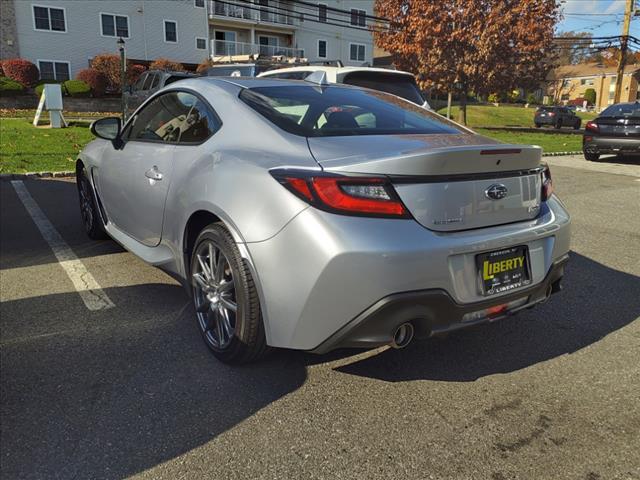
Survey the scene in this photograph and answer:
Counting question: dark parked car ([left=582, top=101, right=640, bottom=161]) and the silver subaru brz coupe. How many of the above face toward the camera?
0

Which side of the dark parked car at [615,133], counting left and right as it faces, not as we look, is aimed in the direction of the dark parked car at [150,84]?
left

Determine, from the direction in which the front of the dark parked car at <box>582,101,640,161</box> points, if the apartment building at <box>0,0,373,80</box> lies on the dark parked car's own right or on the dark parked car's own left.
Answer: on the dark parked car's own left

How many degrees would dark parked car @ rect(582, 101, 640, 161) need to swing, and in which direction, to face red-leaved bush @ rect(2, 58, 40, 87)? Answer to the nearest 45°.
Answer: approximately 90° to its left

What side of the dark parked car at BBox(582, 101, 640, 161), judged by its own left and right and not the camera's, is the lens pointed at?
back

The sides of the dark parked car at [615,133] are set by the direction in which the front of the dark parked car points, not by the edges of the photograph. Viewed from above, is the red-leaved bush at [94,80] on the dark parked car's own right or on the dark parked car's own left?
on the dark parked car's own left

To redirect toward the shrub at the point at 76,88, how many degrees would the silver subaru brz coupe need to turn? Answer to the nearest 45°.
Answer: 0° — it already faces it

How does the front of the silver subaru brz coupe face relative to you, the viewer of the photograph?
facing away from the viewer and to the left of the viewer

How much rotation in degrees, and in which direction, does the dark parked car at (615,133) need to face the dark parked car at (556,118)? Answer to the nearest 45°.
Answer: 0° — it already faces it

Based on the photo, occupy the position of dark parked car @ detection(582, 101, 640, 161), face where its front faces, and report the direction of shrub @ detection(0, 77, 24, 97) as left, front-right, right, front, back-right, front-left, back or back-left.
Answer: left
